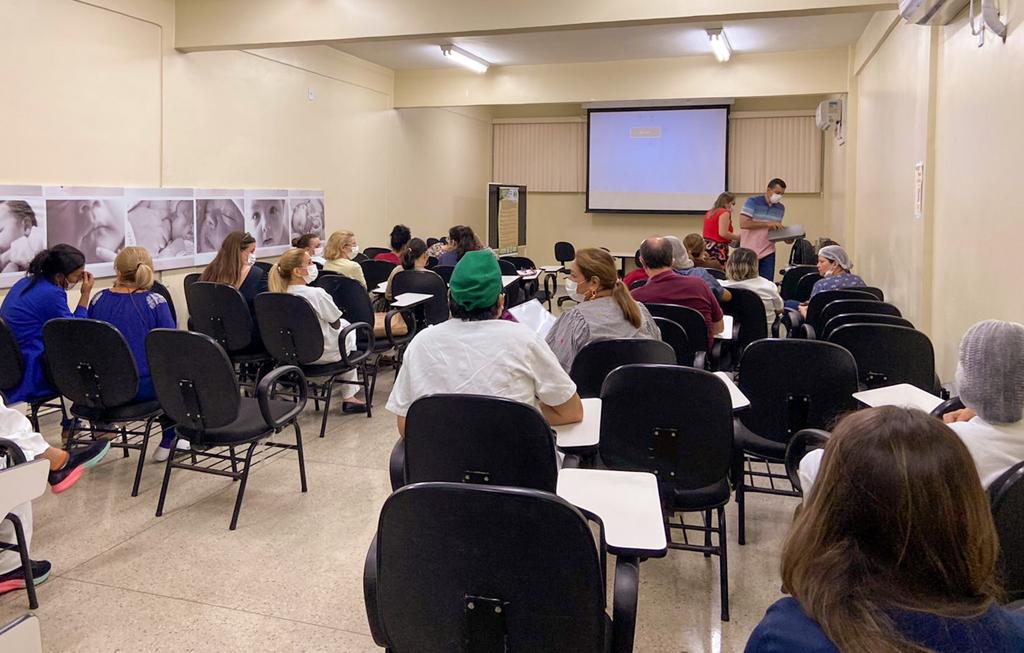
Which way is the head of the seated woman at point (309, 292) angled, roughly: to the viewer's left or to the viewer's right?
to the viewer's right

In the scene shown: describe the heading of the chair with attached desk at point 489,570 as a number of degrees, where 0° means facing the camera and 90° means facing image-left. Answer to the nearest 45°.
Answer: approximately 180°

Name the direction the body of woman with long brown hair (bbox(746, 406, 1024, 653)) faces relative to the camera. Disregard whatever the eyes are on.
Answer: away from the camera

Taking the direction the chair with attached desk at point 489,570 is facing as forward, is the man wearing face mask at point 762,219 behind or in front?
in front

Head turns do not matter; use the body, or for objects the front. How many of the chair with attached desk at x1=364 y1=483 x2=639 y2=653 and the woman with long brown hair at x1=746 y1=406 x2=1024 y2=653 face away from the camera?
2

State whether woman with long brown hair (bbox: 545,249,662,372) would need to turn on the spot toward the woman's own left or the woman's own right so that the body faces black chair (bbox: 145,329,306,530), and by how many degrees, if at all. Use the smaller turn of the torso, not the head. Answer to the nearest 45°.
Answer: approximately 45° to the woman's own left

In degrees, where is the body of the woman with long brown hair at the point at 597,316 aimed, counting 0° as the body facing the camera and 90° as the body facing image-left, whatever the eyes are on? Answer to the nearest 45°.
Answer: approximately 135°

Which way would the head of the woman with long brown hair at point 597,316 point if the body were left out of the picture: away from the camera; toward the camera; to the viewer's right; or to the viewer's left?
to the viewer's left

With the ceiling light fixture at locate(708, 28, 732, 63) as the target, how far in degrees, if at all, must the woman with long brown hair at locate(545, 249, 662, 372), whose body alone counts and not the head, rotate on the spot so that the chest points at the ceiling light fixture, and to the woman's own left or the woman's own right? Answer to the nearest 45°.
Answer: approximately 45° to the woman's own right

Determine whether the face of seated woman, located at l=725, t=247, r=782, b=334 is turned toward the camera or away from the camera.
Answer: away from the camera

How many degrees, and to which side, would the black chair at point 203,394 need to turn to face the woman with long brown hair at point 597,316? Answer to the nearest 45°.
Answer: approximately 45° to its right

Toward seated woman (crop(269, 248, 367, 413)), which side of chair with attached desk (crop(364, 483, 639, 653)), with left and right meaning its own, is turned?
front

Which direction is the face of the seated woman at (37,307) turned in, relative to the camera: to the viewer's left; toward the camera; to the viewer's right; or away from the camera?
to the viewer's right

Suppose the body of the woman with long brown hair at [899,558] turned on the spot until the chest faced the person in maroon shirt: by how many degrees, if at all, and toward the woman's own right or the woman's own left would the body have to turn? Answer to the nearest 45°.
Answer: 0° — they already face them
